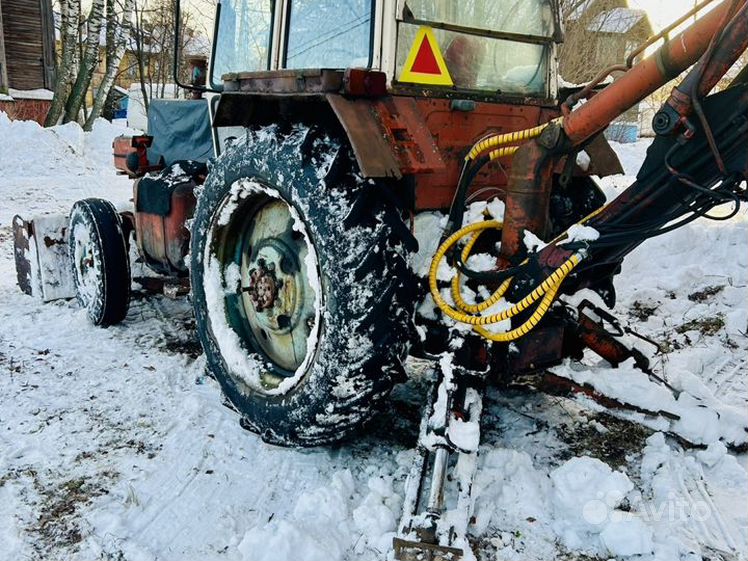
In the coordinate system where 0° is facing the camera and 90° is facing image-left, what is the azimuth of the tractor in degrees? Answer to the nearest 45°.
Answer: approximately 135°

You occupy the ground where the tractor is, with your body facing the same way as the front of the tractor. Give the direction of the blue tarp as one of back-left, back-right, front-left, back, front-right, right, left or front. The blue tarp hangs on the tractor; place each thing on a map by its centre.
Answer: front

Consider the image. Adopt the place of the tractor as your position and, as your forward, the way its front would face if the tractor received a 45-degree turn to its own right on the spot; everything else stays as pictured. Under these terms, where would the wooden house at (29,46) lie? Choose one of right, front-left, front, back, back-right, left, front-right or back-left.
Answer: front-left

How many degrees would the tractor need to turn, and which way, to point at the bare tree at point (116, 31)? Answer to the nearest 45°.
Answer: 0° — it already faces it

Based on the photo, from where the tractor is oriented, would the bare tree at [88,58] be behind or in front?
in front

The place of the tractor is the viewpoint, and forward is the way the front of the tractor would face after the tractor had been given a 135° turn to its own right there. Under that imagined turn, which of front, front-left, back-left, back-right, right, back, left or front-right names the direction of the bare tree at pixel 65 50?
back-left
